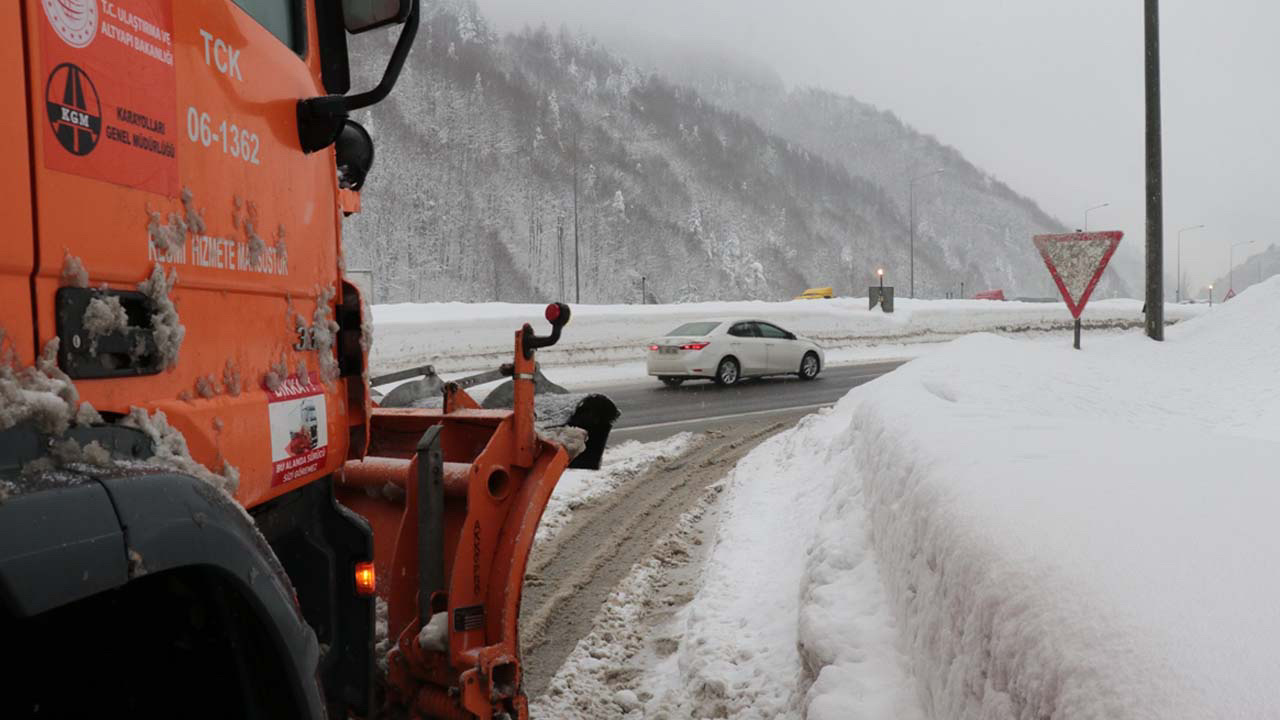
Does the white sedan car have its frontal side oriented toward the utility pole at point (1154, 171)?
no

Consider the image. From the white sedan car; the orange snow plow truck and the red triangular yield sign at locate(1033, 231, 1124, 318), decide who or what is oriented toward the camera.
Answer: the red triangular yield sign

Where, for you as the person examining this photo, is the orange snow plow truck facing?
facing away from the viewer and to the right of the viewer

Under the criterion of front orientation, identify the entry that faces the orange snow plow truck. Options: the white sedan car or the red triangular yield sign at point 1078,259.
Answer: the red triangular yield sign

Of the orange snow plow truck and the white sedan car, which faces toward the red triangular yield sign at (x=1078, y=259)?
the orange snow plow truck

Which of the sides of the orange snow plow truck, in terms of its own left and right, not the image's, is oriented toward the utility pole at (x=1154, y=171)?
front

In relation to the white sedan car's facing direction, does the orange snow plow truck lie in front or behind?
behind

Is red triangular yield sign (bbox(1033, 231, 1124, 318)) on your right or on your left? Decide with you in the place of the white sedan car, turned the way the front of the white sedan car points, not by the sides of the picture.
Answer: on your right

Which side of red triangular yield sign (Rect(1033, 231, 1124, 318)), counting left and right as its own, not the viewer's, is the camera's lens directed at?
front

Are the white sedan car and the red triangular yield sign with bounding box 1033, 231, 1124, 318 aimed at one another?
no

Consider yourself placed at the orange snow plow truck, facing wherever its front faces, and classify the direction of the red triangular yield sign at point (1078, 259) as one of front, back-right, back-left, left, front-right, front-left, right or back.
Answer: front

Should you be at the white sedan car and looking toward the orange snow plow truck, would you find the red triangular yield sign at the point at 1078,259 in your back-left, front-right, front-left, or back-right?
front-left

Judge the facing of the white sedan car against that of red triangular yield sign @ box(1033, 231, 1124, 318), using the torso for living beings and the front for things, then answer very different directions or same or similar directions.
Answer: very different directions

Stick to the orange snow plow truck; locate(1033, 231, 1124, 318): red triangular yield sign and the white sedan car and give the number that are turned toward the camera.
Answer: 1

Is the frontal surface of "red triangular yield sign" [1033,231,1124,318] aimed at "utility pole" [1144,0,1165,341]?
no

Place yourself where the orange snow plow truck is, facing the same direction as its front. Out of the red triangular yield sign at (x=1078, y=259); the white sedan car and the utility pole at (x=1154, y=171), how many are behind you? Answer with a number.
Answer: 0

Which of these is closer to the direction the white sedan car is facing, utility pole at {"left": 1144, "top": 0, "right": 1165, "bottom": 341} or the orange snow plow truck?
the utility pole

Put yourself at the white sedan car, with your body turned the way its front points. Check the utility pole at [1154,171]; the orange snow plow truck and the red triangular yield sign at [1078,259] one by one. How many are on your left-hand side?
0

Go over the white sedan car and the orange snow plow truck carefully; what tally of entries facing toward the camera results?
0

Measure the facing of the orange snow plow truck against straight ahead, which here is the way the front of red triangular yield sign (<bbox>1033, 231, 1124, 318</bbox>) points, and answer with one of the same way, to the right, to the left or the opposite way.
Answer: the opposite way
